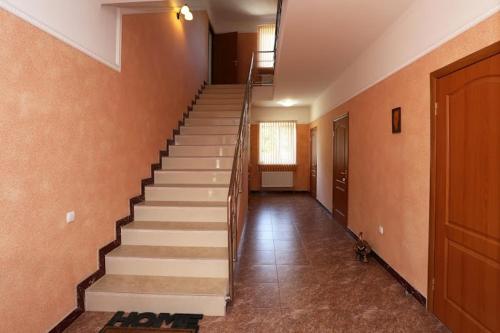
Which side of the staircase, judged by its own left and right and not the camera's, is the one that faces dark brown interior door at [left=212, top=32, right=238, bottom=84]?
back

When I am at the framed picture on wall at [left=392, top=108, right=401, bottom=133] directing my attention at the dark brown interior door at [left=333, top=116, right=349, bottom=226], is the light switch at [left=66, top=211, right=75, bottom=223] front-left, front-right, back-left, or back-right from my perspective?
back-left

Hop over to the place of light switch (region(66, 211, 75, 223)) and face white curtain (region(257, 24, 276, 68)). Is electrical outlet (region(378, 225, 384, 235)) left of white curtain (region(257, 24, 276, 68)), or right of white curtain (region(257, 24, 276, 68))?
right

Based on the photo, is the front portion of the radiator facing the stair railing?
yes

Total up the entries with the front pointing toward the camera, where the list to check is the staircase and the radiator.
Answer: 2

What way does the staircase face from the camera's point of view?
toward the camera

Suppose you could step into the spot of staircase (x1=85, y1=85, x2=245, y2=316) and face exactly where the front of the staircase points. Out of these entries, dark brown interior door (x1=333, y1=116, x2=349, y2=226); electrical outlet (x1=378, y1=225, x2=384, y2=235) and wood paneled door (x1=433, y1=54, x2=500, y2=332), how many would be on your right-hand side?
0

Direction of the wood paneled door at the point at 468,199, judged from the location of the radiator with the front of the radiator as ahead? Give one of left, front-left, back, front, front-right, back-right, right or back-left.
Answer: front

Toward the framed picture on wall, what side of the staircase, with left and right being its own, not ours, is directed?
left

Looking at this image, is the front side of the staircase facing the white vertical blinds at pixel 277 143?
no

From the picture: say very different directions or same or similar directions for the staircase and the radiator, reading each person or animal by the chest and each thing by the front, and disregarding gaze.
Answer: same or similar directions

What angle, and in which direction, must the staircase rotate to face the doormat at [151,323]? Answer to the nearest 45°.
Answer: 0° — it already faces it

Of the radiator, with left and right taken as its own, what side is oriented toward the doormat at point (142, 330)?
front
